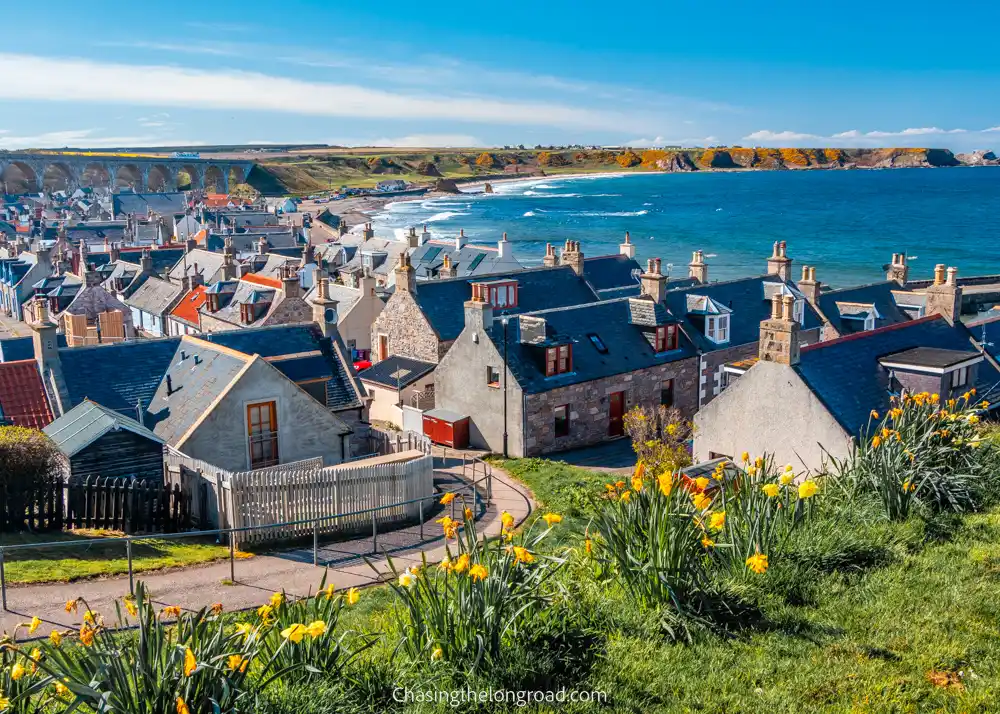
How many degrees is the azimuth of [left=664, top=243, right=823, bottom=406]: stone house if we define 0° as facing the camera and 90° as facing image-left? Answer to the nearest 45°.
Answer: approximately 315°

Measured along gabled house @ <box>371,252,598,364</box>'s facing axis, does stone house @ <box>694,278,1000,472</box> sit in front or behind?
in front

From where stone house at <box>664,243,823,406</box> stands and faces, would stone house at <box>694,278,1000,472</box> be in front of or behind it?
in front

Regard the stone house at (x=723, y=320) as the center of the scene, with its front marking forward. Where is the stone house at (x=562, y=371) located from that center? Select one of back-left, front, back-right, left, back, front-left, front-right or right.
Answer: right

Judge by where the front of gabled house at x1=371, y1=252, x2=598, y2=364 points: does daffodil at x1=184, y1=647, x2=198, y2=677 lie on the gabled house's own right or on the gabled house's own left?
on the gabled house's own right

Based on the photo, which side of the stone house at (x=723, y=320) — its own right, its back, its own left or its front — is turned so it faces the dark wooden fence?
right

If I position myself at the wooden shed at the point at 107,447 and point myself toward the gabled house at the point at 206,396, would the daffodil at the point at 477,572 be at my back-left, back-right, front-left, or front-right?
back-right

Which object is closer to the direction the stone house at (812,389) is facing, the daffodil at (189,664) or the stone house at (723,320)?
the daffodil
